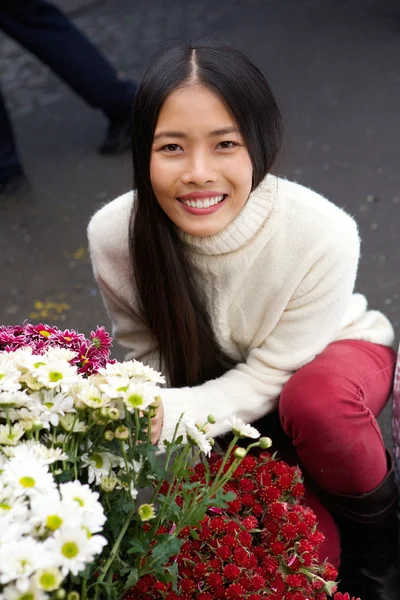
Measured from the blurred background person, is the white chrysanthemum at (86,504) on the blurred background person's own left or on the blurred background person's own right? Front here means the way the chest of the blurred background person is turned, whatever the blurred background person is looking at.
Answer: on the blurred background person's own left

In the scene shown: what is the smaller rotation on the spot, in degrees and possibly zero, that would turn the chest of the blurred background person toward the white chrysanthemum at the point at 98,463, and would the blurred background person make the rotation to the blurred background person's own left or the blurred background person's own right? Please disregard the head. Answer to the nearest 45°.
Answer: approximately 90° to the blurred background person's own left

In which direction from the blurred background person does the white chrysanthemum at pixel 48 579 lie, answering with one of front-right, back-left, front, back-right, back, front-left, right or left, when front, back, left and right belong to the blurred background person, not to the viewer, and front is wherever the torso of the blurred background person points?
left

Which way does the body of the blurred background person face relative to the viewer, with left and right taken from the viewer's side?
facing to the left of the viewer

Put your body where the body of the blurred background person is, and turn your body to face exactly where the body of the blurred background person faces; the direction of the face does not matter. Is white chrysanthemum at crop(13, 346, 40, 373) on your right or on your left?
on your left

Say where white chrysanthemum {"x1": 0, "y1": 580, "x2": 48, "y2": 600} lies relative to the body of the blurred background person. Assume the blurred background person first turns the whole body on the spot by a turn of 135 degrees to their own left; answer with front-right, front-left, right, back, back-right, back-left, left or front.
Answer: front-right

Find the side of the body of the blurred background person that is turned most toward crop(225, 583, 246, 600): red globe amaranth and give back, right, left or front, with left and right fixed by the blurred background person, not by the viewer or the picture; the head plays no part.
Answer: left

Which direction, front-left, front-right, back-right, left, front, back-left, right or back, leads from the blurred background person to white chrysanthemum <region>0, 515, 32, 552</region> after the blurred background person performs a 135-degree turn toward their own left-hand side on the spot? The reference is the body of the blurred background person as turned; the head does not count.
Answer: front-right

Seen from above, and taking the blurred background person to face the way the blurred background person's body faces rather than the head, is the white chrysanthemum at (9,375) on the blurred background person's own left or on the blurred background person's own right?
on the blurred background person's own left

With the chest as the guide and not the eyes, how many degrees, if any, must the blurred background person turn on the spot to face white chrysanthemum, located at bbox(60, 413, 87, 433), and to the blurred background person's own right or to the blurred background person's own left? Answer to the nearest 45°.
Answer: approximately 90° to the blurred background person's own left

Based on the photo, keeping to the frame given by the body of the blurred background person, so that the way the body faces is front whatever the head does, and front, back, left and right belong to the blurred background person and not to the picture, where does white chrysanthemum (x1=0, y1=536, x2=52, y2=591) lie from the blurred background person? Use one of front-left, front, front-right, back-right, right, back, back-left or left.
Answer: left

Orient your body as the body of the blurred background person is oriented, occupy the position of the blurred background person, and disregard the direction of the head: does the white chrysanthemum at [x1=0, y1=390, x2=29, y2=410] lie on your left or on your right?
on your left
